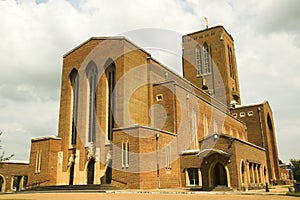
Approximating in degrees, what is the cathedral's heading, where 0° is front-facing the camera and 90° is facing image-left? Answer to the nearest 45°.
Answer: approximately 45°
